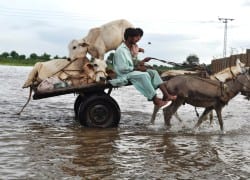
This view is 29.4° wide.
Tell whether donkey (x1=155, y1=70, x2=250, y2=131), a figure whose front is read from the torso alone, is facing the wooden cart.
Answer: no

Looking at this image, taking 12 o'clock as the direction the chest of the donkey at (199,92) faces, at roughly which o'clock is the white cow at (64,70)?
The white cow is roughly at 6 o'clock from the donkey.

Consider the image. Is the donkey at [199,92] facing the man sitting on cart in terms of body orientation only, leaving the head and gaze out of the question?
no

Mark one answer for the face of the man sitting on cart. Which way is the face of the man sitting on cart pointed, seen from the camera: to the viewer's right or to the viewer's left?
to the viewer's right

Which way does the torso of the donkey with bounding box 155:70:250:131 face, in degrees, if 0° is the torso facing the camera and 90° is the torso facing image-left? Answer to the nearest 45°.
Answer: approximately 270°

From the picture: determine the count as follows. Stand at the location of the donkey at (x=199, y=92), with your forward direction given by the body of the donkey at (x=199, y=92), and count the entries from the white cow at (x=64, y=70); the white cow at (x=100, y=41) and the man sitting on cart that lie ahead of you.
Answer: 0
